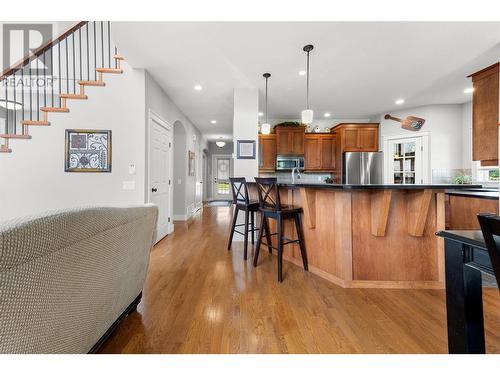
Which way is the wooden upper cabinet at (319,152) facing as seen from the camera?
toward the camera

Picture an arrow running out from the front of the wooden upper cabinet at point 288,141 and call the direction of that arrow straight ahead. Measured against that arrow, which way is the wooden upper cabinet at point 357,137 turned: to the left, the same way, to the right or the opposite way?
the same way

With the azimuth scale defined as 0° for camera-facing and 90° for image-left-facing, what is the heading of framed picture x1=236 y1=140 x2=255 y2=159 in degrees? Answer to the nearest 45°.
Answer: approximately 0°

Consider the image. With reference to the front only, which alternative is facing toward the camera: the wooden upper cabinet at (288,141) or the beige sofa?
the wooden upper cabinet

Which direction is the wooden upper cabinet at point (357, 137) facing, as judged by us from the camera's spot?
facing the viewer

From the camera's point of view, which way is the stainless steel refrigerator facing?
toward the camera

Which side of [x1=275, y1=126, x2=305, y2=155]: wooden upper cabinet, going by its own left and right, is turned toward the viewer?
front

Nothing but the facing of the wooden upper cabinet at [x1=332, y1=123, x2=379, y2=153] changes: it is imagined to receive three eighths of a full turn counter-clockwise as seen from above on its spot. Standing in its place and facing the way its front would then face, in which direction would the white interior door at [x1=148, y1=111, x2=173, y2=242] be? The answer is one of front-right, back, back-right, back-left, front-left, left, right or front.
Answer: back

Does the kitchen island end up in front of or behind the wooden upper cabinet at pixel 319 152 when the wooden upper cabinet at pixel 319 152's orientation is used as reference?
in front

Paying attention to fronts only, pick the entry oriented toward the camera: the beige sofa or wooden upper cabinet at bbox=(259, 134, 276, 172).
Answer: the wooden upper cabinet
